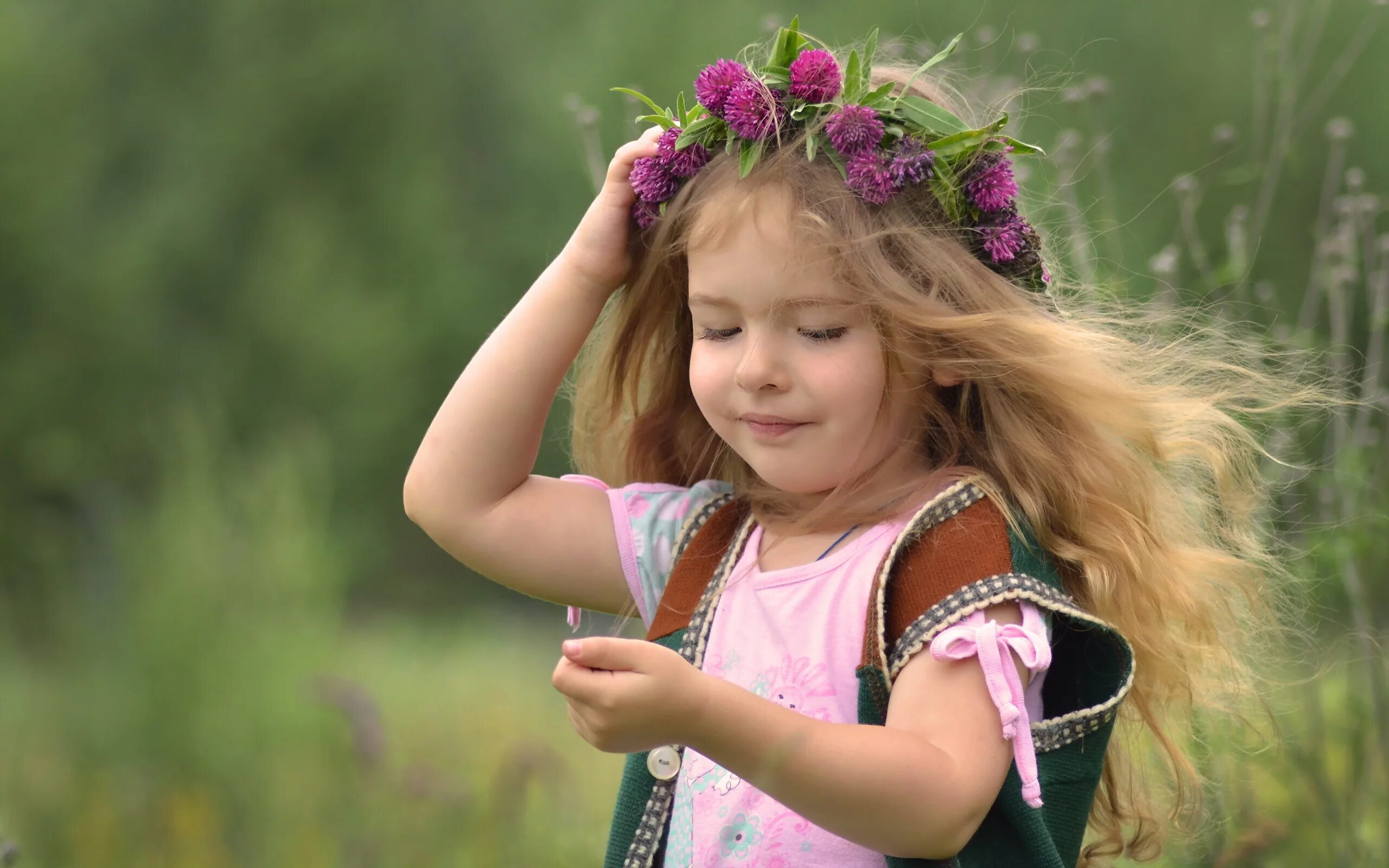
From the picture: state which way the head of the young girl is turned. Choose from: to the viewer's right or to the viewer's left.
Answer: to the viewer's left

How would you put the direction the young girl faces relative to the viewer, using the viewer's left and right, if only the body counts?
facing the viewer and to the left of the viewer
